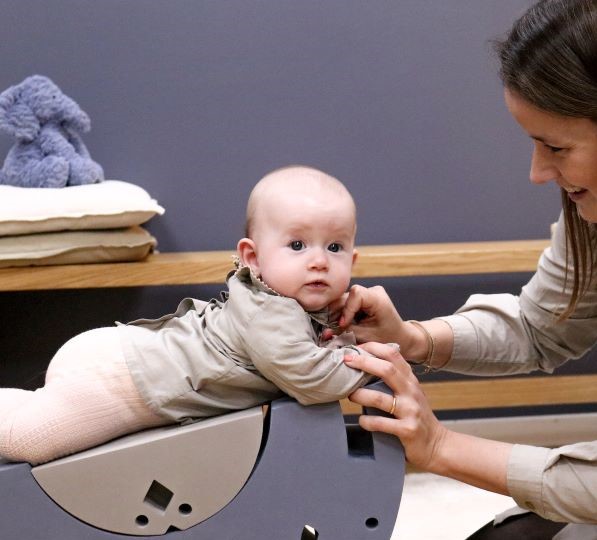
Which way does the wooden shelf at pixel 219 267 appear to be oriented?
toward the camera

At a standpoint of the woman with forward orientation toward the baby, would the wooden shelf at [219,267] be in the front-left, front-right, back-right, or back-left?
front-right

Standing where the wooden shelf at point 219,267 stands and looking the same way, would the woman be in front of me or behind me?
in front

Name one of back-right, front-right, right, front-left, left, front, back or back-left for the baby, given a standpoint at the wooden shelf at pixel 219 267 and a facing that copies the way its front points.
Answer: front
